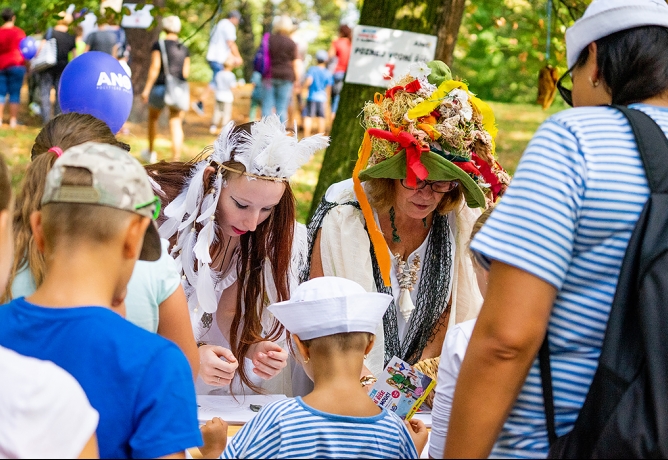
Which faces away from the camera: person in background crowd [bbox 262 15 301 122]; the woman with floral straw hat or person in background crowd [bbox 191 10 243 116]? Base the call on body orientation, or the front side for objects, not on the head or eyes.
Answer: person in background crowd [bbox 262 15 301 122]

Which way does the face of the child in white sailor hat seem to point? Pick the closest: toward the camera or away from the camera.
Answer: away from the camera

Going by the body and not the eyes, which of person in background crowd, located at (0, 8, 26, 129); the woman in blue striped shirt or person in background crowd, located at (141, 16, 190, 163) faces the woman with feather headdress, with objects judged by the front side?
the woman in blue striped shirt

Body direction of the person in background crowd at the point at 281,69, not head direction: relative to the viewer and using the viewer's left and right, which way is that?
facing away from the viewer

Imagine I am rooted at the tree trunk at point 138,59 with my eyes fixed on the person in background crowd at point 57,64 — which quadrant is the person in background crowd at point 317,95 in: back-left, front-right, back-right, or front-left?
back-left

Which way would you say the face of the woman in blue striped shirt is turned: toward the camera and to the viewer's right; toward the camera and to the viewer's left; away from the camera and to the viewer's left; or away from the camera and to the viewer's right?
away from the camera and to the viewer's left
